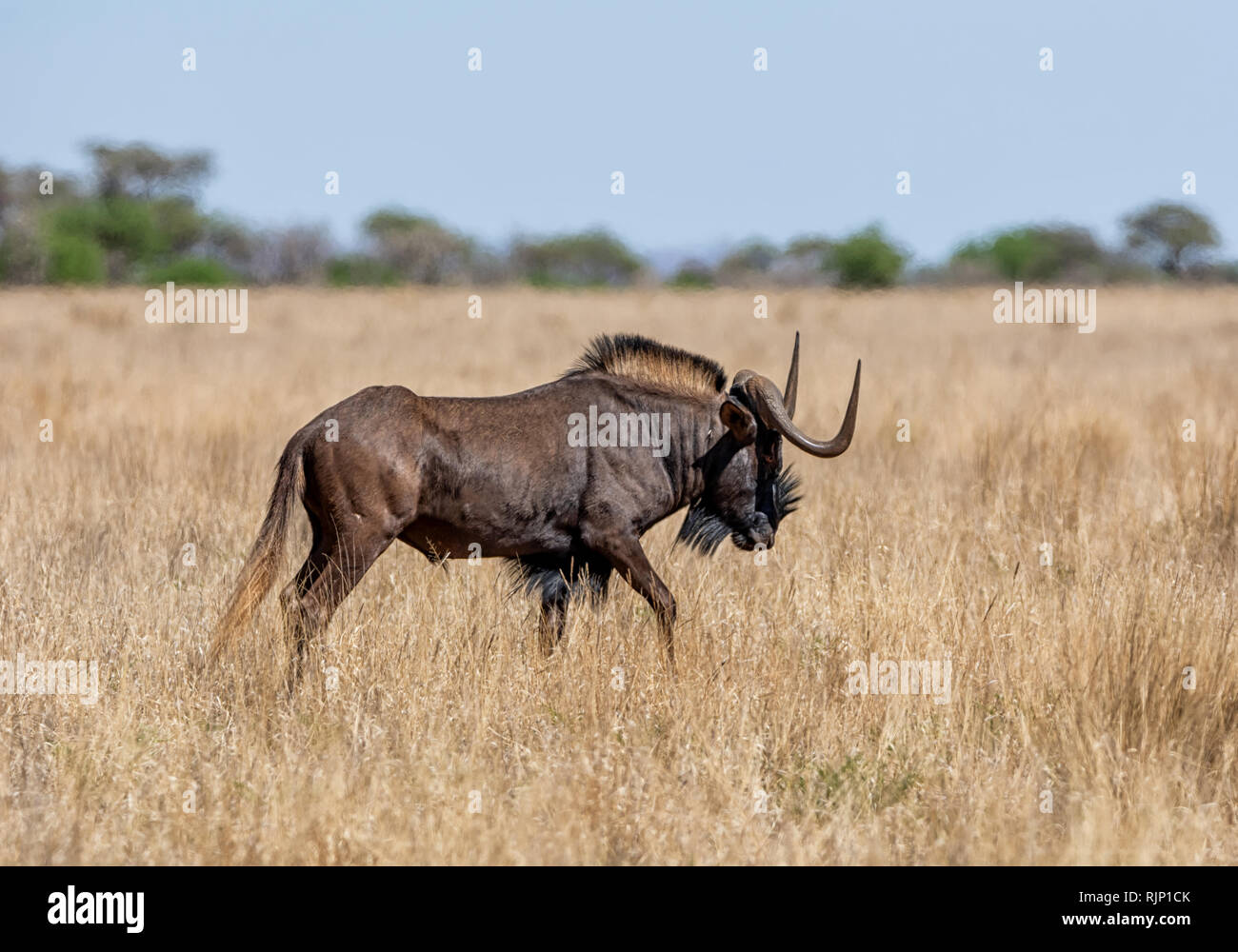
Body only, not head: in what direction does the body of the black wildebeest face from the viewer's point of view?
to the viewer's right
